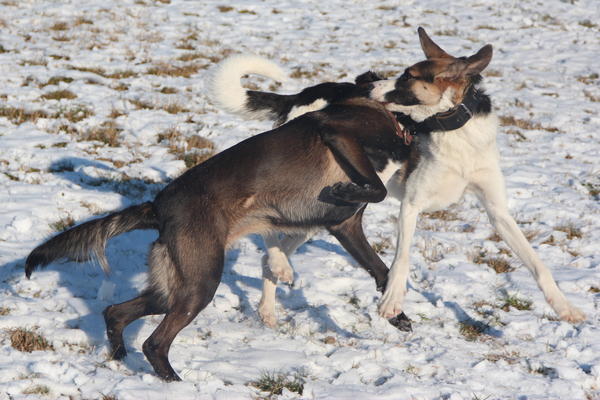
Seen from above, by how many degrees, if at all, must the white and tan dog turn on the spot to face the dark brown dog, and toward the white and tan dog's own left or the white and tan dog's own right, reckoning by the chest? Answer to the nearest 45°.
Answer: approximately 90° to the white and tan dog's own right

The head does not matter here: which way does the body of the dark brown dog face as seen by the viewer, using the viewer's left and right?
facing to the right of the viewer
